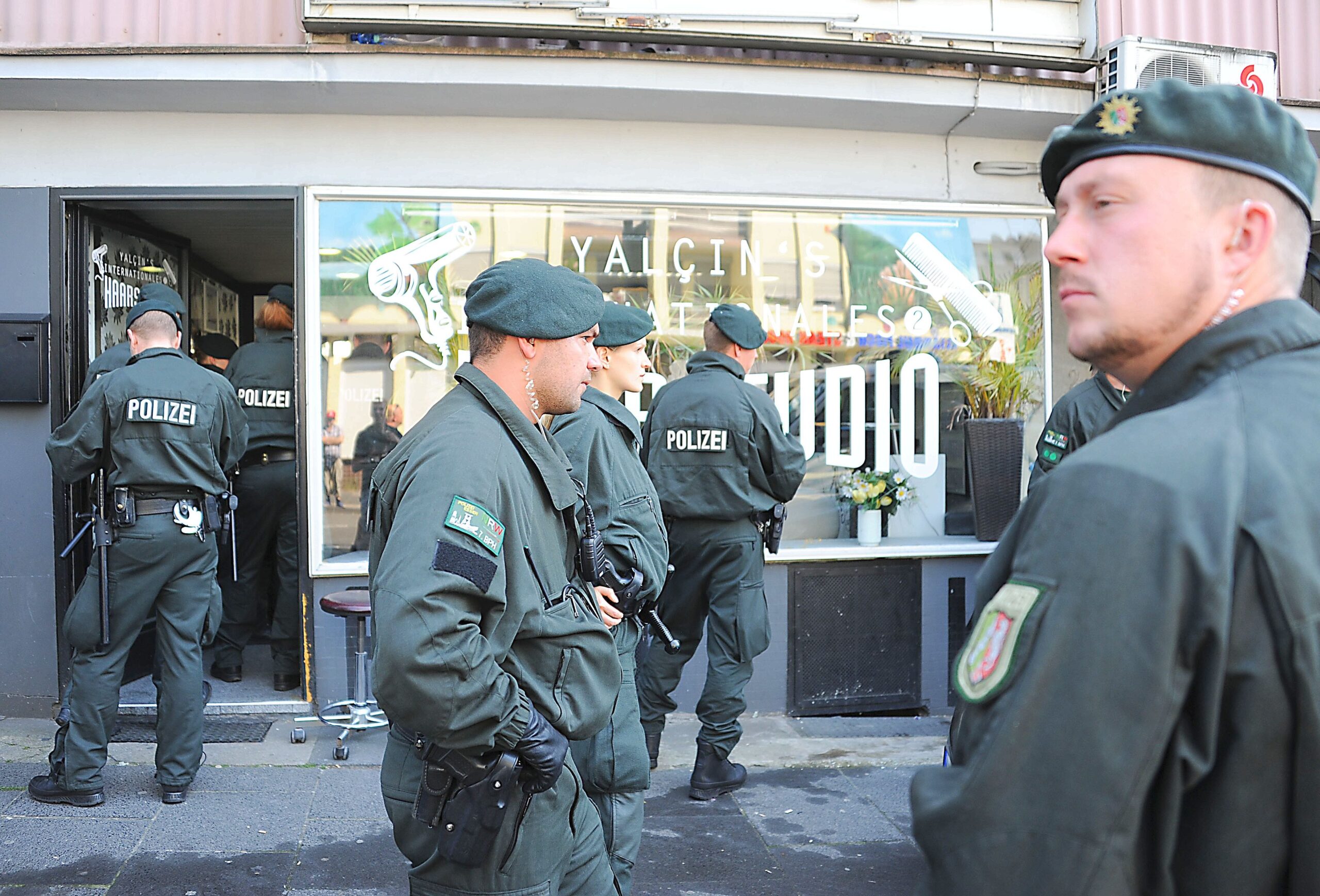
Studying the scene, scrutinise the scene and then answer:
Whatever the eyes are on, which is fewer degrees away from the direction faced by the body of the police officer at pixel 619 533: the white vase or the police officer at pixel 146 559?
the white vase

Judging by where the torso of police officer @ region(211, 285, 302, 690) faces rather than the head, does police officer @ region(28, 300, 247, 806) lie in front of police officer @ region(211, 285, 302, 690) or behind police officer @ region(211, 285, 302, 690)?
behind

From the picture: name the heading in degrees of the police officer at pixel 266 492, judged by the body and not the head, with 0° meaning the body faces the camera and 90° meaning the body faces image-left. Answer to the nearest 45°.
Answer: approximately 180°

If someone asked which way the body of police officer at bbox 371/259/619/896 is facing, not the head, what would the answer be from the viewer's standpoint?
to the viewer's right

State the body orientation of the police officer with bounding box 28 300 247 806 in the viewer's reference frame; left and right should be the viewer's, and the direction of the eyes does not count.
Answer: facing away from the viewer

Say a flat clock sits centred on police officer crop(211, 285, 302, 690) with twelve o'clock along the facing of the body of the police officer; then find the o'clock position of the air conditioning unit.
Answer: The air conditioning unit is roughly at 4 o'clock from the police officer.

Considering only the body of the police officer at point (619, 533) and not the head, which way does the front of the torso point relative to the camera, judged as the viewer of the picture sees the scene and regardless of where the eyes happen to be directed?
to the viewer's right

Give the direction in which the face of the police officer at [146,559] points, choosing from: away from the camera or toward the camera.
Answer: away from the camera

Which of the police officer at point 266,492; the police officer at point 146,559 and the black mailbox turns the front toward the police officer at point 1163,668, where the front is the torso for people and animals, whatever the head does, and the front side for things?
the black mailbox
